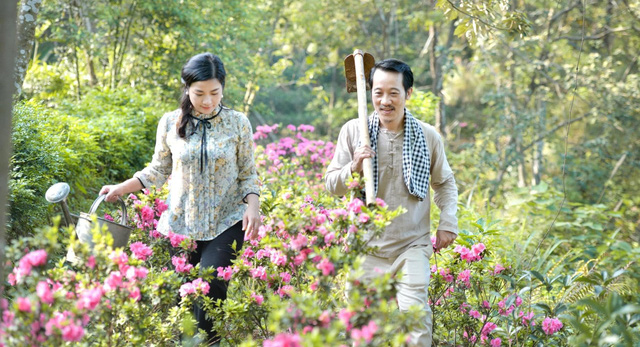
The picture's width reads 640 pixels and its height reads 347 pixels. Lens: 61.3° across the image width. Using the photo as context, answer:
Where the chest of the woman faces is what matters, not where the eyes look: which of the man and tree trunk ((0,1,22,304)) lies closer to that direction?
the tree trunk

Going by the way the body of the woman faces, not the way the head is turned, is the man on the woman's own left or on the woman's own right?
on the woman's own left

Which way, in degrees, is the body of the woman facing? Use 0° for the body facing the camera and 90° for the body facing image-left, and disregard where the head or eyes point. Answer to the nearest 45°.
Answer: approximately 0°
